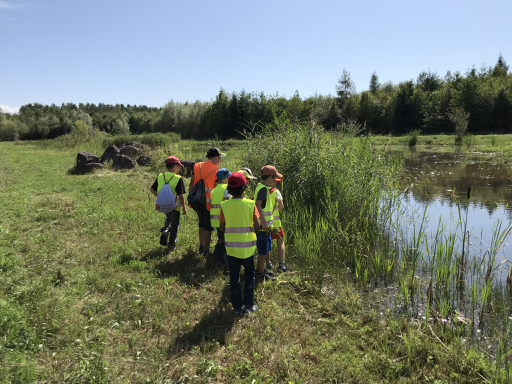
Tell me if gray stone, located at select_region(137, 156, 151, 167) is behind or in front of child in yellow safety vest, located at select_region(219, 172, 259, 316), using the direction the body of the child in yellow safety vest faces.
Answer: in front

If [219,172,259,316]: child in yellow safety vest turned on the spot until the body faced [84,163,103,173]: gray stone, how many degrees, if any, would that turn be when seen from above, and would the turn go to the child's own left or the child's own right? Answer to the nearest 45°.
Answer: approximately 45° to the child's own left

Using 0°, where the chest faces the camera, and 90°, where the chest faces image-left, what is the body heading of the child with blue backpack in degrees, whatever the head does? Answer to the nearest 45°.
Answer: approximately 225°

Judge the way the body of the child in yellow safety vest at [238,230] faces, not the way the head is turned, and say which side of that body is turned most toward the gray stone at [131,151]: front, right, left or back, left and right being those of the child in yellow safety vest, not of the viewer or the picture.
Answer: front

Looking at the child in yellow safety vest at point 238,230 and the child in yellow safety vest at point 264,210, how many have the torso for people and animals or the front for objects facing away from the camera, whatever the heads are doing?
1

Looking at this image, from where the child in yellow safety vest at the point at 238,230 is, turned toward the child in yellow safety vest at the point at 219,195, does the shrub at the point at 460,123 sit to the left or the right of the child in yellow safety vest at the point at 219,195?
right

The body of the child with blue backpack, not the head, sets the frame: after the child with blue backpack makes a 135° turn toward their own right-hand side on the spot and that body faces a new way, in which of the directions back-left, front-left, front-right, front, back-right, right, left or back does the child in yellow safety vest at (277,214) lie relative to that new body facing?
front-left

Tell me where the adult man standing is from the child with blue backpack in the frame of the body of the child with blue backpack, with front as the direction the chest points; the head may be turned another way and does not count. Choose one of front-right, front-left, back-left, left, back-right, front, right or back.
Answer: right

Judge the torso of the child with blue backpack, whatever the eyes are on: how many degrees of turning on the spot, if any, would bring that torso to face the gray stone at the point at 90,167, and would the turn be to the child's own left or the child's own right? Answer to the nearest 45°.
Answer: approximately 45° to the child's own left

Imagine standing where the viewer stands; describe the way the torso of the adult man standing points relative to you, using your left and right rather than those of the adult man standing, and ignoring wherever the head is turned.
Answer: facing away from the viewer and to the right of the viewer

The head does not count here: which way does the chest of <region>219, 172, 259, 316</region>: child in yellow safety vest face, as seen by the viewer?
away from the camera
